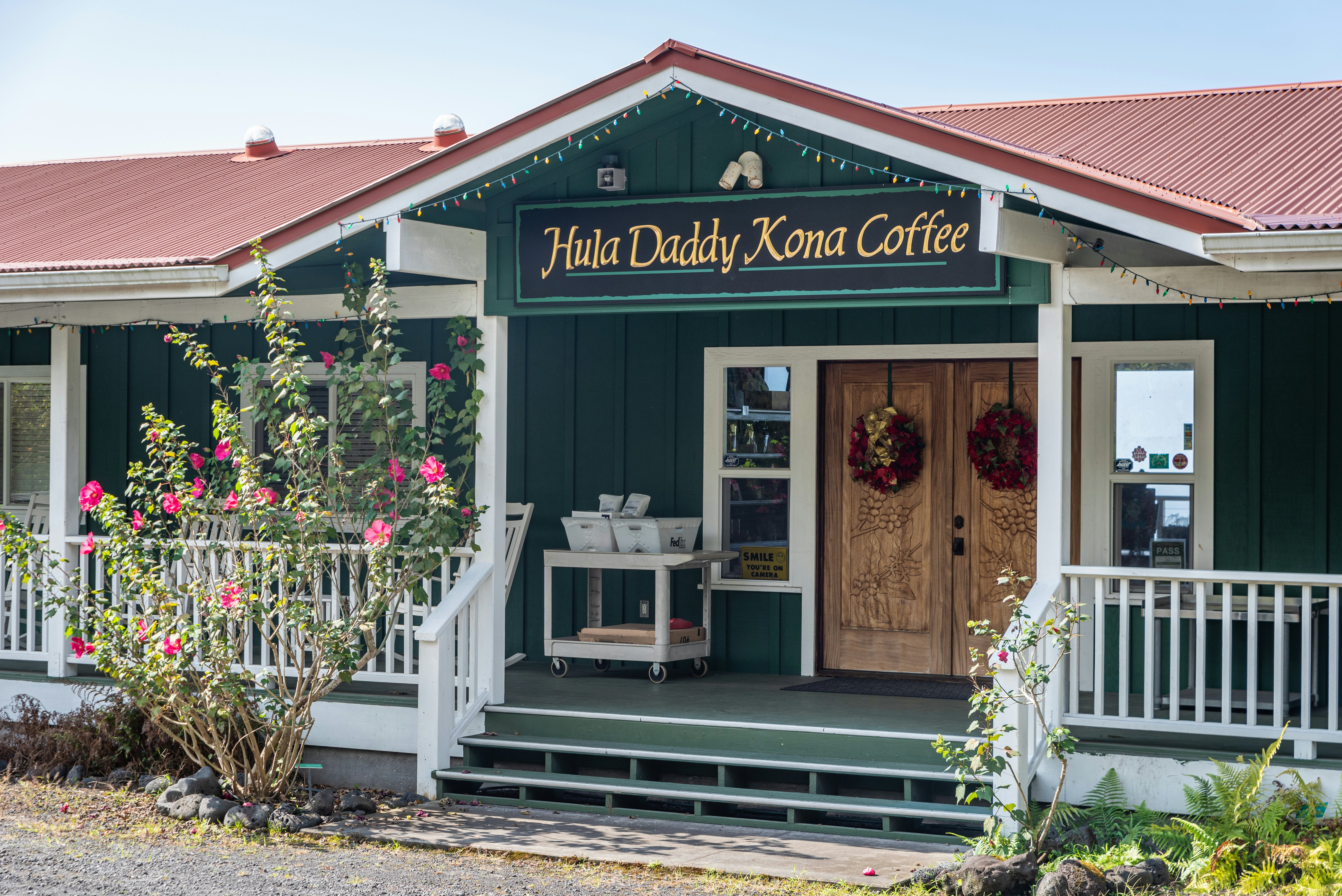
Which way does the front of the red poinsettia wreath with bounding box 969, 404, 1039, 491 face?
toward the camera

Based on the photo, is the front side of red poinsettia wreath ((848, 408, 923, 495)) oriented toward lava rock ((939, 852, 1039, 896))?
yes

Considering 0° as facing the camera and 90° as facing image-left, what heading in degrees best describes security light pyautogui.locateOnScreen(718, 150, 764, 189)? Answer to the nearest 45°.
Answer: approximately 0°

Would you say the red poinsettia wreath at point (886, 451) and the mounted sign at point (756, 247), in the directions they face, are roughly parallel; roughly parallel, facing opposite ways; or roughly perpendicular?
roughly parallel

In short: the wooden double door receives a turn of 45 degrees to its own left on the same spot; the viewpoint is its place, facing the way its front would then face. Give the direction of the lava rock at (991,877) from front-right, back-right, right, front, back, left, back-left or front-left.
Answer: front-right

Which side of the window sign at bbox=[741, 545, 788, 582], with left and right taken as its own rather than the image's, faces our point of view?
front

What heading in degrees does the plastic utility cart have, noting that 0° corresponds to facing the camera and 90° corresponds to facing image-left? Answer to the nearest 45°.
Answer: approximately 135°

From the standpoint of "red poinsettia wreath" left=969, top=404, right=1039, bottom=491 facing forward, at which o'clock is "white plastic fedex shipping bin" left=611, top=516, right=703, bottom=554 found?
The white plastic fedex shipping bin is roughly at 3 o'clock from the red poinsettia wreath.

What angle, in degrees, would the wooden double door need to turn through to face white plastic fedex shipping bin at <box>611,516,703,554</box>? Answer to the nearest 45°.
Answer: approximately 90° to its right
